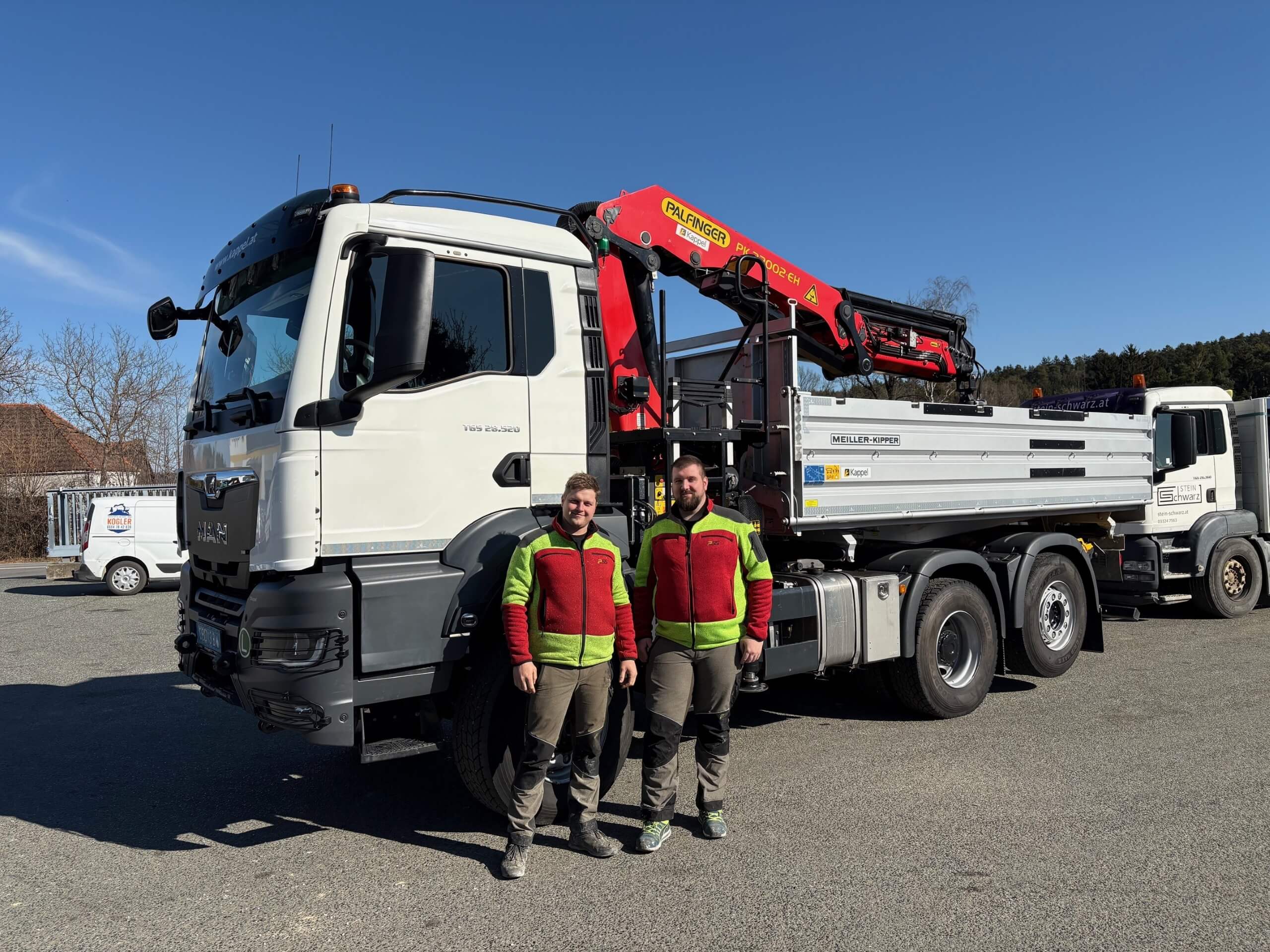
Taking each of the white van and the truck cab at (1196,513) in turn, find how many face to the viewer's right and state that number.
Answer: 1

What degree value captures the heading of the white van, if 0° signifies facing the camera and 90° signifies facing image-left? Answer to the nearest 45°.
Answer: approximately 270°

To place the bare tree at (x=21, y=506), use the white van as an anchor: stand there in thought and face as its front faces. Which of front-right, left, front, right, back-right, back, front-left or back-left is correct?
left

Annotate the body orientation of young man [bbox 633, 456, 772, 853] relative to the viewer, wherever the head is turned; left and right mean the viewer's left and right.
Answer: facing the viewer

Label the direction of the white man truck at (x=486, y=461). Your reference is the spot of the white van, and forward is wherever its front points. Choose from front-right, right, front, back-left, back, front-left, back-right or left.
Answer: right

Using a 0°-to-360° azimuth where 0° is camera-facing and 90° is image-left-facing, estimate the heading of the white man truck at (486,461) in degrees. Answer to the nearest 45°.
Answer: approximately 45°

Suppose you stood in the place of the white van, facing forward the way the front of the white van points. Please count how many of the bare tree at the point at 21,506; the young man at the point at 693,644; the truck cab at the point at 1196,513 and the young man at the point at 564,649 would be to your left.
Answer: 1

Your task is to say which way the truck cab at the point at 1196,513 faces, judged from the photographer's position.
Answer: facing the viewer and to the left of the viewer

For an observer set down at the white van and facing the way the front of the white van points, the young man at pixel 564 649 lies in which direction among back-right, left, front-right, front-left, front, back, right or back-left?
right

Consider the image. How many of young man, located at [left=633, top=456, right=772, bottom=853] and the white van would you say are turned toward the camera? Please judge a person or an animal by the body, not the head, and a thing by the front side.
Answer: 1

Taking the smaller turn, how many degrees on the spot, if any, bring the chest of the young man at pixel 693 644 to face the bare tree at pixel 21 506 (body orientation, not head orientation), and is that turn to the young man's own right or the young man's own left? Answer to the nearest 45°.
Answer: approximately 135° to the young man's own right
